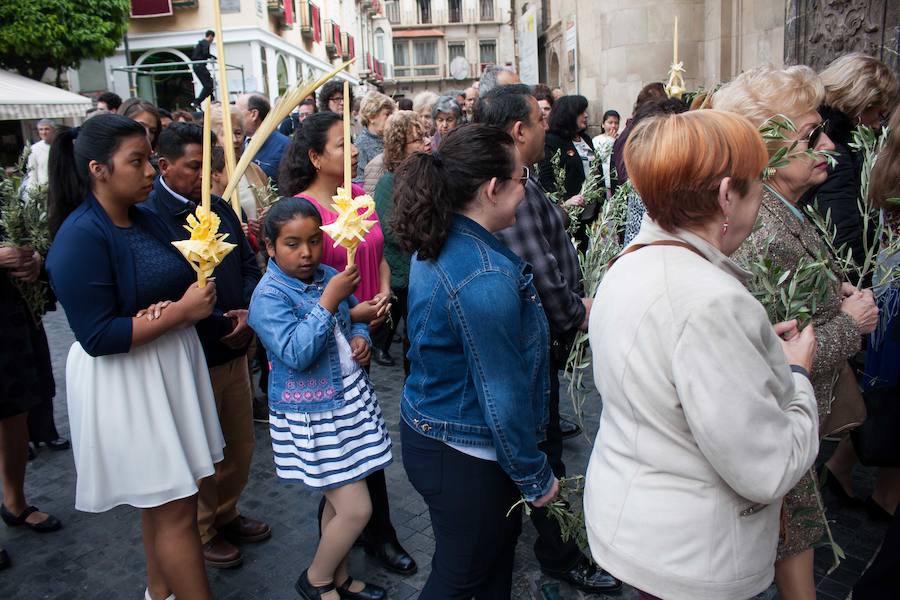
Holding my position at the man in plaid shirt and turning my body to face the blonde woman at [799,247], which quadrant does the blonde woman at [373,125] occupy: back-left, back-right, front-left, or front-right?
back-left

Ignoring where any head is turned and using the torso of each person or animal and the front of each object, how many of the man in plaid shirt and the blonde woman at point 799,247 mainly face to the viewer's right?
2

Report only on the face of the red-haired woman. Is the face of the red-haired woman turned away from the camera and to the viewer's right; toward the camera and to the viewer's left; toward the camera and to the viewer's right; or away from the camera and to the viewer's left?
away from the camera and to the viewer's right

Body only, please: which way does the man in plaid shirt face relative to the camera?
to the viewer's right

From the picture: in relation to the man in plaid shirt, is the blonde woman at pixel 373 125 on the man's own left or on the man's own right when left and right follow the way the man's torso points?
on the man's own left

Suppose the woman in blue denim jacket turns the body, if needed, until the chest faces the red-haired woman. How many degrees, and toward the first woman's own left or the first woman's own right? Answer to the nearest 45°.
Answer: approximately 45° to the first woman's own right

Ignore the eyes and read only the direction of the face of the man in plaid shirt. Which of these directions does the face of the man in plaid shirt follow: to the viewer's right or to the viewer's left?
to the viewer's right

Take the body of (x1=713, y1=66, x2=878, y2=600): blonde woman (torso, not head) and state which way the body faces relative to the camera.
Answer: to the viewer's right

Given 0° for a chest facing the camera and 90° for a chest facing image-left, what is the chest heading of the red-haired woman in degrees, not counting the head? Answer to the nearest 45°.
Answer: approximately 225°
